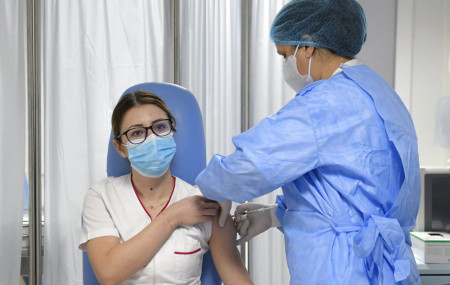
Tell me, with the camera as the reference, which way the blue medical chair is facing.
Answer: facing the viewer

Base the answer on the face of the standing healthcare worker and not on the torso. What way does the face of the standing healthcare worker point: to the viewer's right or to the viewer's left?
to the viewer's left

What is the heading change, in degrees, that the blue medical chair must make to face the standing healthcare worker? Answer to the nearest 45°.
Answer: approximately 45° to its left

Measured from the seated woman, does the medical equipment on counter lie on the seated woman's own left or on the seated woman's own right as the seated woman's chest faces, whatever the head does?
on the seated woman's own left

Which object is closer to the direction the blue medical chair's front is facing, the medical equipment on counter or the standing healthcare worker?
the standing healthcare worker

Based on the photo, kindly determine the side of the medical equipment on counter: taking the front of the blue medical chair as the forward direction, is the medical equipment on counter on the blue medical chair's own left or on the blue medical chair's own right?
on the blue medical chair's own left

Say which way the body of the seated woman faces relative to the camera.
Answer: toward the camera

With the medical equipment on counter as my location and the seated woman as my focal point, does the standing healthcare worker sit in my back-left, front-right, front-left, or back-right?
front-left
